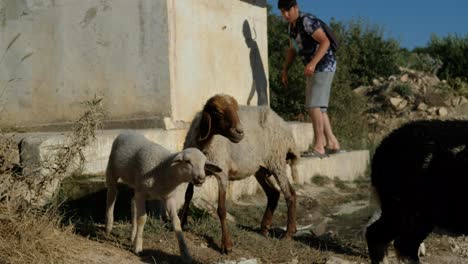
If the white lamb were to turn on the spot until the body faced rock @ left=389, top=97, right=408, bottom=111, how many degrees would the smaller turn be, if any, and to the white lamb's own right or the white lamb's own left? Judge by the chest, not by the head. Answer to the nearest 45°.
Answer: approximately 90° to the white lamb's own left

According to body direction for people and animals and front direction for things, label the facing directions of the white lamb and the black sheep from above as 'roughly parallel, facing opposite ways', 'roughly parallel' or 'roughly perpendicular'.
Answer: roughly parallel

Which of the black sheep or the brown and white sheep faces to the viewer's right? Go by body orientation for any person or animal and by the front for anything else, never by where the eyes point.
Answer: the black sheep

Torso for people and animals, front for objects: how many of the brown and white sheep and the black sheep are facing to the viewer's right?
1

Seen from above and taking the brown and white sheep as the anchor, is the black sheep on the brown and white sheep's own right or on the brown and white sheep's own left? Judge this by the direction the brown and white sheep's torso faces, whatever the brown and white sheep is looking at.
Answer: on the brown and white sheep's own left

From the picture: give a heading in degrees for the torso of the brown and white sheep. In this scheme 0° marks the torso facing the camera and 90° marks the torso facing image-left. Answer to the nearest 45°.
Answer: approximately 45°

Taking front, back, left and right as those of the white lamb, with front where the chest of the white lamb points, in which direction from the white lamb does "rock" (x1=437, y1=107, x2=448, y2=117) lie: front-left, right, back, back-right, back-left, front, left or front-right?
left

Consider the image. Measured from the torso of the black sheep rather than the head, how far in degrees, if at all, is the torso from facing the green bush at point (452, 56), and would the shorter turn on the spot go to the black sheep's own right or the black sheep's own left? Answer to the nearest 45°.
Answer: approximately 90° to the black sheep's own left

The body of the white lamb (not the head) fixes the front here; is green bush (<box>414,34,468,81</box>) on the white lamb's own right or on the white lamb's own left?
on the white lamb's own left

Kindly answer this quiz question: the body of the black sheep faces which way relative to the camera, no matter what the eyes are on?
to the viewer's right

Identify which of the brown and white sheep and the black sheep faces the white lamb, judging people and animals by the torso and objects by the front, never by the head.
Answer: the brown and white sheep

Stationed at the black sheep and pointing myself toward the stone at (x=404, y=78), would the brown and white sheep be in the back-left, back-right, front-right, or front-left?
front-left

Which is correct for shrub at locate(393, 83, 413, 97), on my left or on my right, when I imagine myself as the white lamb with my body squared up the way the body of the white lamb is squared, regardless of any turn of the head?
on my left
